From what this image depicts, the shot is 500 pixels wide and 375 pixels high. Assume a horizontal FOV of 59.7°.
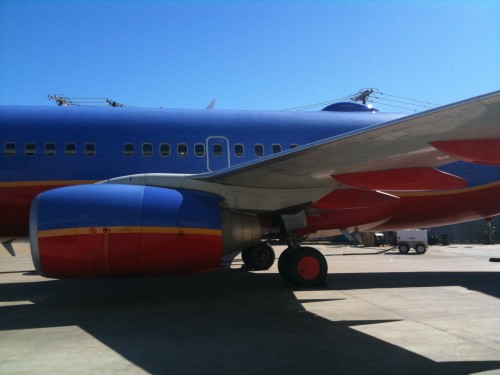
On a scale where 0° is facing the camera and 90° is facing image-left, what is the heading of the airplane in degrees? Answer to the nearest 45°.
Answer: approximately 90°
